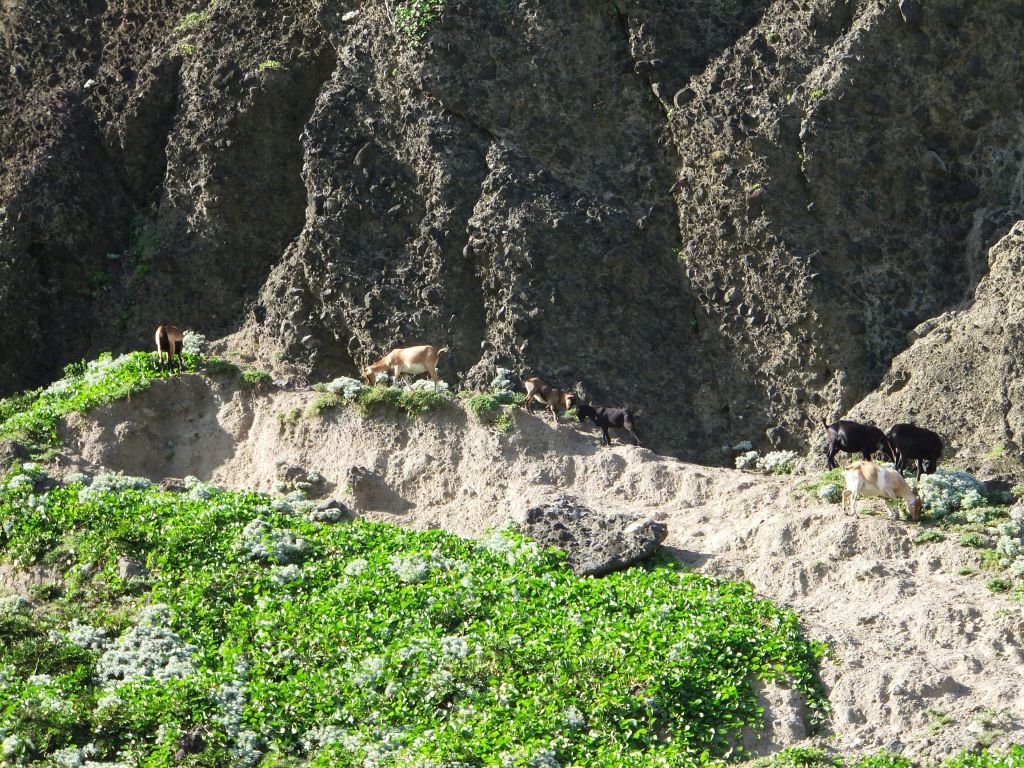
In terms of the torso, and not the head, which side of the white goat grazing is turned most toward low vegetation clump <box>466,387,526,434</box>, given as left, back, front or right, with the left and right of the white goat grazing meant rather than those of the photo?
back

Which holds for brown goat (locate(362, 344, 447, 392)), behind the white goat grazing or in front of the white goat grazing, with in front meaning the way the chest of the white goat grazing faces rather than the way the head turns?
behind

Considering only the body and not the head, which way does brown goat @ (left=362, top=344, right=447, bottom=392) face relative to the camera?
to the viewer's left

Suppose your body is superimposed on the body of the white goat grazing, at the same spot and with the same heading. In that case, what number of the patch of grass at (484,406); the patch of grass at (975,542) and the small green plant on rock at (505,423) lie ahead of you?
1

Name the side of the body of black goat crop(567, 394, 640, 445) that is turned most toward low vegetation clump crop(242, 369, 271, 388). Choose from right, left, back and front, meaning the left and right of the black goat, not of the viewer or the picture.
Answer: front

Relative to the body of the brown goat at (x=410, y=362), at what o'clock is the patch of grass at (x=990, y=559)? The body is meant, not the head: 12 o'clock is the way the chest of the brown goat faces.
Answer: The patch of grass is roughly at 7 o'clock from the brown goat.

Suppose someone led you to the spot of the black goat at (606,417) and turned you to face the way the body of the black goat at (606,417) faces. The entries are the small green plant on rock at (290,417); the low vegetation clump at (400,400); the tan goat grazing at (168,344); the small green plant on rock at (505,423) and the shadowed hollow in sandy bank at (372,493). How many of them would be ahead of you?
5

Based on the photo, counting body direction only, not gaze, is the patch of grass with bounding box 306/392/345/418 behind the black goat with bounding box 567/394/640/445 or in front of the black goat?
in front

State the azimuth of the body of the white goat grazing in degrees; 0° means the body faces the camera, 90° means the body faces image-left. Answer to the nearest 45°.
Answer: approximately 270°

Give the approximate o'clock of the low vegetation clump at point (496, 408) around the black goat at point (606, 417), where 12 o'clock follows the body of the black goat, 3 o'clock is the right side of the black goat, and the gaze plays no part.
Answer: The low vegetation clump is roughly at 12 o'clock from the black goat.

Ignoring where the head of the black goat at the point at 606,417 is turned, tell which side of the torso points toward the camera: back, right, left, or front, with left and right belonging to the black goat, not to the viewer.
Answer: left

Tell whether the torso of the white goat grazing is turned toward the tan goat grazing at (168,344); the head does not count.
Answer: no

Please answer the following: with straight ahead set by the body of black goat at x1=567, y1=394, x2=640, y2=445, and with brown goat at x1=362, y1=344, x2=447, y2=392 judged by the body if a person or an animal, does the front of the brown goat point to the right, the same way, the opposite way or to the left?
the same way
